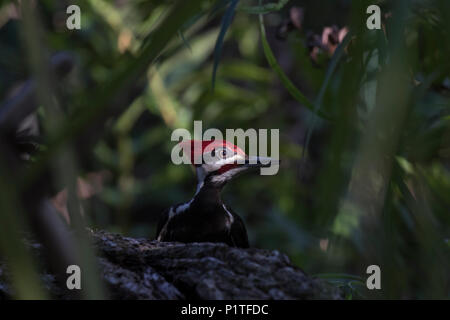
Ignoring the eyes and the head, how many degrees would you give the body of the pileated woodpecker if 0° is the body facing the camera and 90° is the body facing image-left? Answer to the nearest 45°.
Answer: approximately 315°
